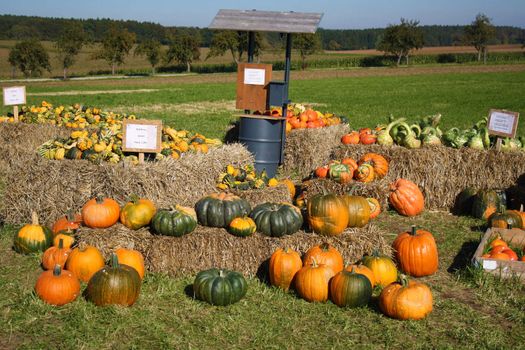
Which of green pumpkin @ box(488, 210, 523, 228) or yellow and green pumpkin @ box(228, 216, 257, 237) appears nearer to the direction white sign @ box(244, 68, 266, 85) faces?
the yellow and green pumpkin

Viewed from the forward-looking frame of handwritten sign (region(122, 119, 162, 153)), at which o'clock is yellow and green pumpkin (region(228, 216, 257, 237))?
The yellow and green pumpkin is roughly at 11 o'clock from the handwritten sign.

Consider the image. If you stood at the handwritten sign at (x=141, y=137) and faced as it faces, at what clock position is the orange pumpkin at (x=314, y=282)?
The orange pumpkin is roughly at 11 o'clock from the handwritten sign.

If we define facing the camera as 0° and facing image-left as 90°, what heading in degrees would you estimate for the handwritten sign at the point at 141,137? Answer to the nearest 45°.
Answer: approximately 0°

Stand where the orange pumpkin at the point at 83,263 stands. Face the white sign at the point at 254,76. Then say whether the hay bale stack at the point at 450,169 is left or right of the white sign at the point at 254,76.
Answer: right

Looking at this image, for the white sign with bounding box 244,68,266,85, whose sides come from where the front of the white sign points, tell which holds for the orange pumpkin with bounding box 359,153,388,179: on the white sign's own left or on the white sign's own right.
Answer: on the white sign's own left

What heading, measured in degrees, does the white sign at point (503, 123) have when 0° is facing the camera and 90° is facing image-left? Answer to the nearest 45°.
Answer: approximately 0°

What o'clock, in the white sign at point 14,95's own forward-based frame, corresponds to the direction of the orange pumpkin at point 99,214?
The orange pumpkin is roughly at 12 o'clock from the white sign.
